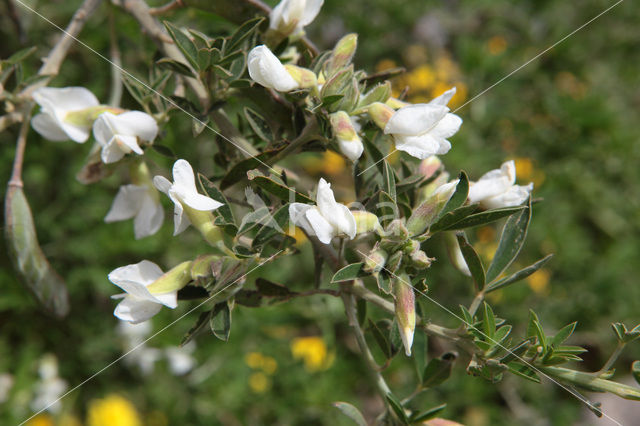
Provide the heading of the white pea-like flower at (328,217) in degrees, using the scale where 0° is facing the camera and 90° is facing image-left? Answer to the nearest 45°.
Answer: approximately 45°

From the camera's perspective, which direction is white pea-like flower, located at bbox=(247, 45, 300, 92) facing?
to the viewer's left

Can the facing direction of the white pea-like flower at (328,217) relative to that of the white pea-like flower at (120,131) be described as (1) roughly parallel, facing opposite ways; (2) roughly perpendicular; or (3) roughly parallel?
roughly parallel

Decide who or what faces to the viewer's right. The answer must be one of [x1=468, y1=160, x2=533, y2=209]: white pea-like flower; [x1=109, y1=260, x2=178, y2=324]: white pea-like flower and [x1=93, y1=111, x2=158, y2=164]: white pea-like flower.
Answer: [x1=468, y1=160, x2=533, y2=209]: white pea-like flower

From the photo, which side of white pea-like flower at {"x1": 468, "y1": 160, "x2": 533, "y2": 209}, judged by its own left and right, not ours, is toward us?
right

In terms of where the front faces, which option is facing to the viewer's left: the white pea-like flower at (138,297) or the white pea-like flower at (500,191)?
the white pea-like flower at (138,297)

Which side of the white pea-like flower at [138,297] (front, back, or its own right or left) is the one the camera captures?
left
